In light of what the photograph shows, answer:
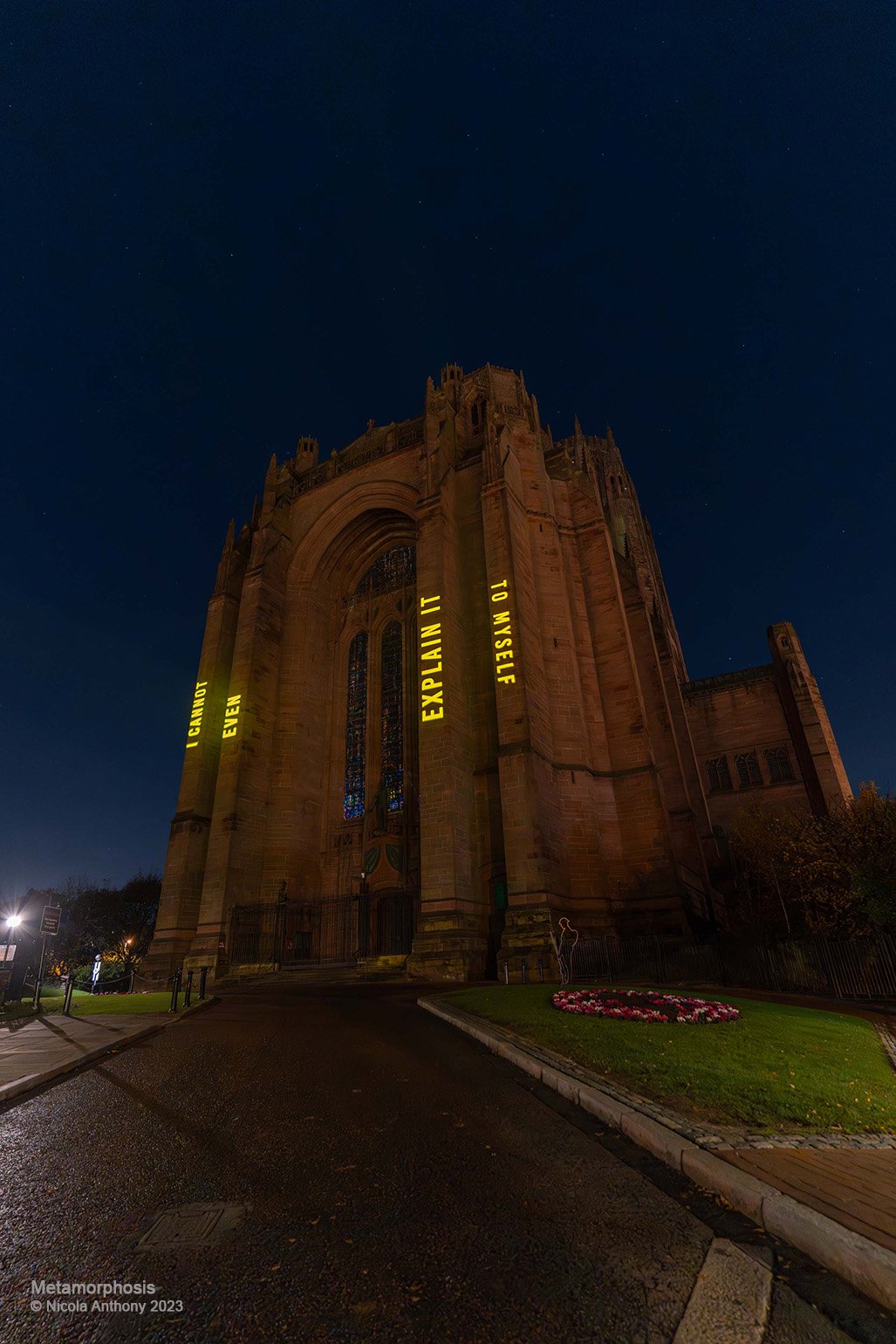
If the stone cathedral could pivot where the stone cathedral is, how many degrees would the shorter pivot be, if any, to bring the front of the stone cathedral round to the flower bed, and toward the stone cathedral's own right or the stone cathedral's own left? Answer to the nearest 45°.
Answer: approximately 45° to the stone cathedral's own left

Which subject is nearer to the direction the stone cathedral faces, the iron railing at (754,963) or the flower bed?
the flower bed

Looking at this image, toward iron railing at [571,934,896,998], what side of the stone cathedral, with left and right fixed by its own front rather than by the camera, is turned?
left

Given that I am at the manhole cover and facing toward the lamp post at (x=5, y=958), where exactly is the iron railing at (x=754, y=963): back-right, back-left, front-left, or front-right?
front-right

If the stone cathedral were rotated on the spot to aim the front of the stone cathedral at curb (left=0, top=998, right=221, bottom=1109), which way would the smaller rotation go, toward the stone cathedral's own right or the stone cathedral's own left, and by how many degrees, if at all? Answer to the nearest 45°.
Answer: approximately 45° to the stone cathedral's own left

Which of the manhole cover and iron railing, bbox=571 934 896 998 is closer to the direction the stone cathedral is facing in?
the manhole cover

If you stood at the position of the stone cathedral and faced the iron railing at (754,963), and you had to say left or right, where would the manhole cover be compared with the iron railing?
right

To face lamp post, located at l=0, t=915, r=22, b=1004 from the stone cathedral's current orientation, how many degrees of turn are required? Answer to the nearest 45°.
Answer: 0° — it already faces it

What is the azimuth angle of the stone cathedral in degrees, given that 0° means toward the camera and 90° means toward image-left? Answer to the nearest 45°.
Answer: approximately 45°

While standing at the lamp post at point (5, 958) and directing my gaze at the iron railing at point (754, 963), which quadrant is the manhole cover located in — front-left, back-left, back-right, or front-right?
front-right
